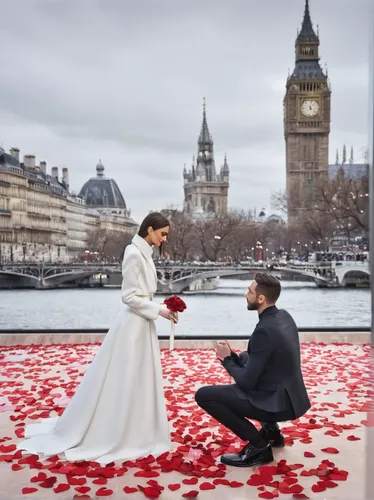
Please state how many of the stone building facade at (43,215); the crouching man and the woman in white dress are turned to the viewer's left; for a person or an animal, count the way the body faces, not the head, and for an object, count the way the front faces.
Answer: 1

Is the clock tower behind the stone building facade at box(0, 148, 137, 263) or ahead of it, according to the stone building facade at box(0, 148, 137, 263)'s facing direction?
ahead

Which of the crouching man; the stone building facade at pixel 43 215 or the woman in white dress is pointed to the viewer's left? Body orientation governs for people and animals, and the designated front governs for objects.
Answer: the crouching man

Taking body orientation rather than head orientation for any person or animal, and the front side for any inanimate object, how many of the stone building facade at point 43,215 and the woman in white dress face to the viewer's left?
0

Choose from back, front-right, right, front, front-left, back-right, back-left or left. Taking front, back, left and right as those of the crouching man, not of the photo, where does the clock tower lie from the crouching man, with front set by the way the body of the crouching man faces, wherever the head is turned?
right

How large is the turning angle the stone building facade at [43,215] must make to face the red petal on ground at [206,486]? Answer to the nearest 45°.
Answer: approximately 45° to its right

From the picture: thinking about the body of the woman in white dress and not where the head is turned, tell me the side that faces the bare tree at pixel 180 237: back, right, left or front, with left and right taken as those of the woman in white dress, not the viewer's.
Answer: left

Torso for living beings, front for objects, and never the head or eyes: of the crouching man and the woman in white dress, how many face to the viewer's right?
1

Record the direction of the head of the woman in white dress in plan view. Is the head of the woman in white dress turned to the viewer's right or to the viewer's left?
to the viewer's right

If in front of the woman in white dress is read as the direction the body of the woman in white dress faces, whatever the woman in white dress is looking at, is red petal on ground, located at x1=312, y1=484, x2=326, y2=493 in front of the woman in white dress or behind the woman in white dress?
in front

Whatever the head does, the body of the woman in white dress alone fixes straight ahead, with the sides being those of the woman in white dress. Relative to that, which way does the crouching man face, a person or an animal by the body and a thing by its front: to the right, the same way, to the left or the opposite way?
the opposite way

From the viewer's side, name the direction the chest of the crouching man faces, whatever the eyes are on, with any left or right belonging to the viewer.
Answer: facing to the left of the viewer

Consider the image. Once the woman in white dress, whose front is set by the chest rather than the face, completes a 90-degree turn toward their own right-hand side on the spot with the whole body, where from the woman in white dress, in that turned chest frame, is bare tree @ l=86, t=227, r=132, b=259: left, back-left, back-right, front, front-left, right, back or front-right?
back

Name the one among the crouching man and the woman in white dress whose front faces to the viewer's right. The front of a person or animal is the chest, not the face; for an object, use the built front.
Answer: the woman in white dress

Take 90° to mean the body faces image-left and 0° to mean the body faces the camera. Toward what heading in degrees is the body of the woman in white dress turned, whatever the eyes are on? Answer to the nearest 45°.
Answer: approximately 270°

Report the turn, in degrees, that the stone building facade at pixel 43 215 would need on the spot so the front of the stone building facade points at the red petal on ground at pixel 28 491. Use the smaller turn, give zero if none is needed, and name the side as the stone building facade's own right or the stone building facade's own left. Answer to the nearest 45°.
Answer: approximately 45° to the stone building facade's own right

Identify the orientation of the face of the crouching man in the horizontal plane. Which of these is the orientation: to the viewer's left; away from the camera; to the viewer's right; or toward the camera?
to the viewer's left
